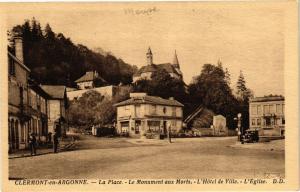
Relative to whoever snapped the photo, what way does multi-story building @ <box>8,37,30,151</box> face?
facing to the right of the viewer

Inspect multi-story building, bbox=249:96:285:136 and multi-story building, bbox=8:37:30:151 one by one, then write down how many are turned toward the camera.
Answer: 1
